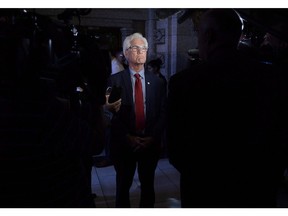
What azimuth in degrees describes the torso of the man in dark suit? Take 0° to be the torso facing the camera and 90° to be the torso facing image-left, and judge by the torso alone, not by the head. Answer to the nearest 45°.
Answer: approximately 0°

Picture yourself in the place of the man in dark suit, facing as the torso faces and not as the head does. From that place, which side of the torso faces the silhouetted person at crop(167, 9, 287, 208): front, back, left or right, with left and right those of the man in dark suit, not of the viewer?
front

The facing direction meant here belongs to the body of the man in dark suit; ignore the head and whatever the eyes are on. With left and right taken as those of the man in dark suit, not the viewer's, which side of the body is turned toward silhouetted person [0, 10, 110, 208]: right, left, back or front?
front

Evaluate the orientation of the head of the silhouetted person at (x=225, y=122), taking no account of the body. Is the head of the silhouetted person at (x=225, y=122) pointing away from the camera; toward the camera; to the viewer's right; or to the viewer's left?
away from the camera

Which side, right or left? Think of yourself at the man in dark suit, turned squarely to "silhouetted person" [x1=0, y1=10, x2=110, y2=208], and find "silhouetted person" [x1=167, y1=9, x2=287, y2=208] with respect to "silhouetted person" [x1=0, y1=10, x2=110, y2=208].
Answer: left
